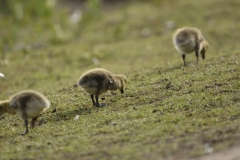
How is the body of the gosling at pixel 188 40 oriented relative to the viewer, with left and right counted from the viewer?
facing away from the viewer and to the right of the viewer

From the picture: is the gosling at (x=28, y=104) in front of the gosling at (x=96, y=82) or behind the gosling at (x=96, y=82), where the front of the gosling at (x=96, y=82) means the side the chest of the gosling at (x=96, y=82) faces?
behind

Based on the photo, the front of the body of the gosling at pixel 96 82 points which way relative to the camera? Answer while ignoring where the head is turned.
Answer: to the viewer's right

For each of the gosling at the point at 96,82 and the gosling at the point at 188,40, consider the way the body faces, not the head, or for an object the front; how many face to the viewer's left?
0

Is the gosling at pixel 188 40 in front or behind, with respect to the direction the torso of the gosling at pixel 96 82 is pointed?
in front

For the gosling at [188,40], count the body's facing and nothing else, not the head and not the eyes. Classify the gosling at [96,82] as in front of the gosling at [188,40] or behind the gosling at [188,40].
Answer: behind

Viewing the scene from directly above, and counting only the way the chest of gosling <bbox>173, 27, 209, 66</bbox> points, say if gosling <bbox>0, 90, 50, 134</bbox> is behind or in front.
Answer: behind
